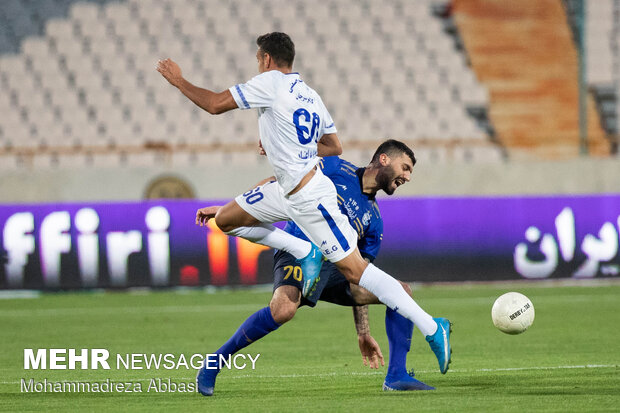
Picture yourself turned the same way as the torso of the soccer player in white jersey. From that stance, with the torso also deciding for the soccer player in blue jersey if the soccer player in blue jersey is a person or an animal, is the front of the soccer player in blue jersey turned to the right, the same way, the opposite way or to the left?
the opposite way

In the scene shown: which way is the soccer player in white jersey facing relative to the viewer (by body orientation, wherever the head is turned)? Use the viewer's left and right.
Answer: facing away from the viewer and to the left of the viewer

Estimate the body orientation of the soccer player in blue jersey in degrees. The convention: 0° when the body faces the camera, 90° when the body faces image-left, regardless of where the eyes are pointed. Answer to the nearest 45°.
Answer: approximately 315°

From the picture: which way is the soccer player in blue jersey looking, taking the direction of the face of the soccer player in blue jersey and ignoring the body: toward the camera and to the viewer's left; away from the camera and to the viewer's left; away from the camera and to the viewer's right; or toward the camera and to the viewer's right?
toward the camera and to the viewer's right
